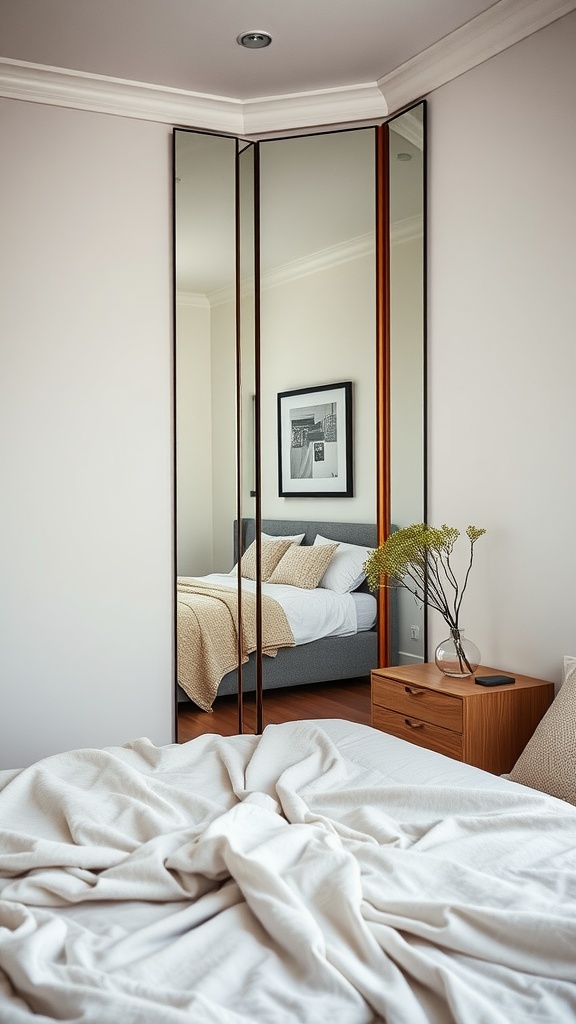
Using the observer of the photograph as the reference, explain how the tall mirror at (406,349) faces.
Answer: facing the viewer and to the left of the viewer

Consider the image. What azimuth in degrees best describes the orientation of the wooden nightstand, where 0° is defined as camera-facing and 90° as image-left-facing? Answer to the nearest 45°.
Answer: approximately 45°

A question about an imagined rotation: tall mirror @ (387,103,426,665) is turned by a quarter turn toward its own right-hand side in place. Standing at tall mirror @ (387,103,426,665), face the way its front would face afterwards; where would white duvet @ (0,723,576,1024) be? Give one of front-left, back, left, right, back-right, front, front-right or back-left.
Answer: back-left

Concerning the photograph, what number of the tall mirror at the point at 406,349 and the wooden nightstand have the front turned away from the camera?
0
